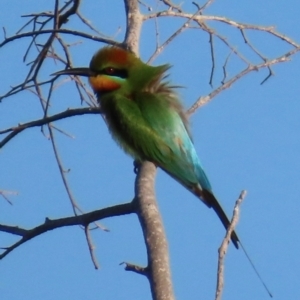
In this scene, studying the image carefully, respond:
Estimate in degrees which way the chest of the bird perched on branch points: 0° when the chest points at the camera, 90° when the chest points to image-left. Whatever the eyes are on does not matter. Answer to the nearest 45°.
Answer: approximately 90°

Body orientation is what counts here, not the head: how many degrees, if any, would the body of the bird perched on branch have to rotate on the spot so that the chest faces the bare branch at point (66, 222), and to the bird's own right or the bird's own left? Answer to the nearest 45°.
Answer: approximately 45° to the bird's own left
